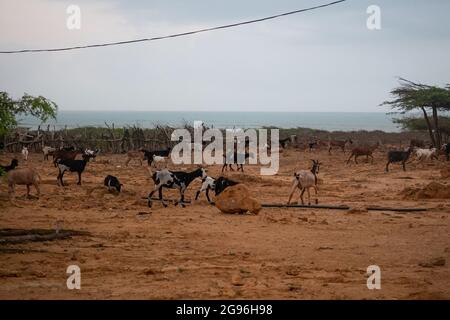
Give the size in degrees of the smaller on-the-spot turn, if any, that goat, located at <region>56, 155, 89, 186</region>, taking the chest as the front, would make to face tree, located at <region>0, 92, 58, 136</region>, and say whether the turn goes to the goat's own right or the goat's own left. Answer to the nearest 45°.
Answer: approximately 135° to the goat's own left
